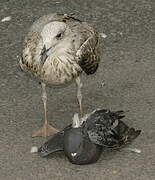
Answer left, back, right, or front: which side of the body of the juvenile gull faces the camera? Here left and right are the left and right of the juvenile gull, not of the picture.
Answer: front

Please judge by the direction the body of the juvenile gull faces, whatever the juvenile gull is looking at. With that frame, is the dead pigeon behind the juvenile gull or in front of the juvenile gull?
in front
